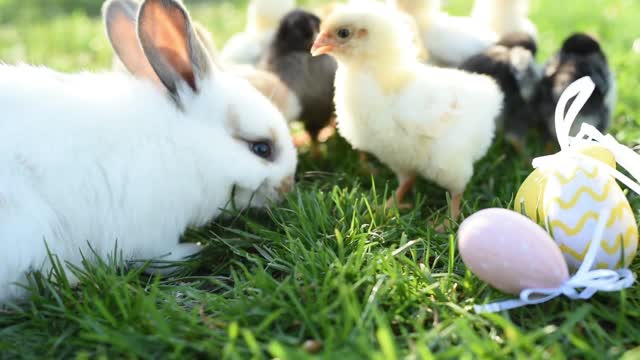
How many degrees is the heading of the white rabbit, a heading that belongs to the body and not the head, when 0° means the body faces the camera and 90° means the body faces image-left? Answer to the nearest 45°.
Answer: approximately 270°

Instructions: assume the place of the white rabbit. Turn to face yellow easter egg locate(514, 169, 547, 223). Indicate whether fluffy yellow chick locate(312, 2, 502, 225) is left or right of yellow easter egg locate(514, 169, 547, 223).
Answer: left

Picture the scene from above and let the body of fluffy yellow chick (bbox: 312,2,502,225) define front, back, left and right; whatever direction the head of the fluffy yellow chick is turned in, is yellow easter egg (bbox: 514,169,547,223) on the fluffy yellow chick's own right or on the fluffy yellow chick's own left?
on the fluffy yellow chick's own left

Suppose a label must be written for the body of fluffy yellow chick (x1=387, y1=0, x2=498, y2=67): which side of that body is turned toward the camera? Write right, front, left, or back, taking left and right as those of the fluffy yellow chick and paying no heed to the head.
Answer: left

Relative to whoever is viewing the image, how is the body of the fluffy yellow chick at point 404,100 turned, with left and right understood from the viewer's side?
facing to the left of the viewer

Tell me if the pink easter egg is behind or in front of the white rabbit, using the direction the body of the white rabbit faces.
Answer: in front

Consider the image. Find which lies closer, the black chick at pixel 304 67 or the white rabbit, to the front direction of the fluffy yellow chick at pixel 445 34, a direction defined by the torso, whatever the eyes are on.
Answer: the black chick

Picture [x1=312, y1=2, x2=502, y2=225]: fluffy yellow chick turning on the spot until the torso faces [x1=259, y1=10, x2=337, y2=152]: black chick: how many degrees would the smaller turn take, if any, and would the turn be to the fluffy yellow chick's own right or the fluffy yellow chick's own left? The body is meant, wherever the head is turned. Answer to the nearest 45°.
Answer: approximately 45° to the fluffy yellow chick's own right

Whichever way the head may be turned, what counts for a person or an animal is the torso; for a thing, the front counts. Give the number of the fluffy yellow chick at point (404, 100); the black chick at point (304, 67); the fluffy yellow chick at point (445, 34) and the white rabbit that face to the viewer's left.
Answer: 2
